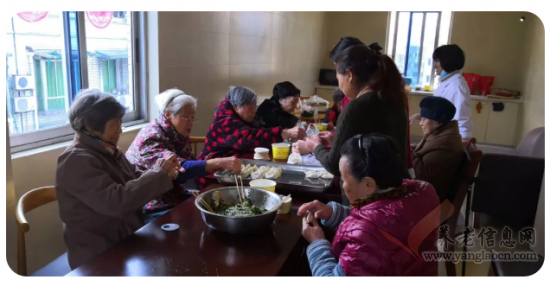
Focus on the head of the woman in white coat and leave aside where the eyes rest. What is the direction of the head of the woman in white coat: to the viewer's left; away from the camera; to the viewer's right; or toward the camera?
to the viewer's left

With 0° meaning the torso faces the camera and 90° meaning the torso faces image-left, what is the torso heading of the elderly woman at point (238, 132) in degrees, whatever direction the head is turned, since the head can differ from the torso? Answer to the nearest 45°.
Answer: approximately 270°

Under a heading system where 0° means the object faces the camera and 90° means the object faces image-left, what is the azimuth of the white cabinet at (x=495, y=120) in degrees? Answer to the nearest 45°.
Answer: approximately 0°

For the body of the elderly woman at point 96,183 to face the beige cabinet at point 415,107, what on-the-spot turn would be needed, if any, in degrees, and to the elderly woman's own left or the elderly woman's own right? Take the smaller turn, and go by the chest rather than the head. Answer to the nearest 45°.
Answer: approximately 45° to the elderly woman's own left

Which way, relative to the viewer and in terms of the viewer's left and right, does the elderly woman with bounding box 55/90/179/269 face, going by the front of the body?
facing to the right of the viewer

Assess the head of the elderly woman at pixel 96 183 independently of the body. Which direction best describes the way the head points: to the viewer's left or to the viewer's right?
to the viewer's right

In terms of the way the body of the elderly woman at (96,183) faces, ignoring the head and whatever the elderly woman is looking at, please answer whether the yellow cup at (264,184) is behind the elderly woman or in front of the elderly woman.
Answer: in front

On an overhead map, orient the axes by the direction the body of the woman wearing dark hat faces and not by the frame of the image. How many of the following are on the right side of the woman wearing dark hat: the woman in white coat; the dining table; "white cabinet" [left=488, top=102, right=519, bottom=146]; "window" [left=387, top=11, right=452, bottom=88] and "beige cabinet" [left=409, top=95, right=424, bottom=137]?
4

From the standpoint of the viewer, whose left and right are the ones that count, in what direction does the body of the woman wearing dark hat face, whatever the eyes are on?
facing to the left of the viewer

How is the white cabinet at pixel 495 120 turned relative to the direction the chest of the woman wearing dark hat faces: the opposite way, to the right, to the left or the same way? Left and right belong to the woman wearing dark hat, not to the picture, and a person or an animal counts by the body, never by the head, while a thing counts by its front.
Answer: to the left

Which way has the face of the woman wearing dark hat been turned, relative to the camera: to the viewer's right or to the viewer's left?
to the viewer's left
